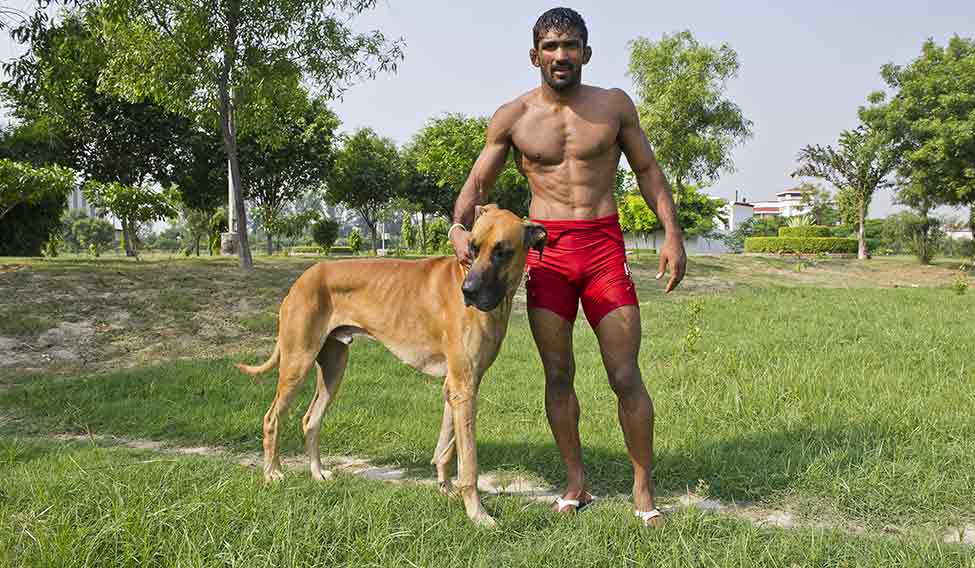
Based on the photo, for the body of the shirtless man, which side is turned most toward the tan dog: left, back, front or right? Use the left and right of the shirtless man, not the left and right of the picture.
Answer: right

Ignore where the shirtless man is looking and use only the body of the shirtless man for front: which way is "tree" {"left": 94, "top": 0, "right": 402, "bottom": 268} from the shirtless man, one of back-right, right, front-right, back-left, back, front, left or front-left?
back-right

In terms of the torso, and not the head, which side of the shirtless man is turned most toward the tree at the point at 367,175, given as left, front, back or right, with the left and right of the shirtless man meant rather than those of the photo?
back

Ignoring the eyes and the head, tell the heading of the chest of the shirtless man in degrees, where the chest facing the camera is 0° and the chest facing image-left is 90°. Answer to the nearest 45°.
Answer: approximately 0°

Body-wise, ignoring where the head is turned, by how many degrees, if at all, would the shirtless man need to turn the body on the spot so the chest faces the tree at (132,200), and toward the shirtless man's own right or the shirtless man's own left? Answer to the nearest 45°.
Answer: approximately 135° to the shirtless man's own right

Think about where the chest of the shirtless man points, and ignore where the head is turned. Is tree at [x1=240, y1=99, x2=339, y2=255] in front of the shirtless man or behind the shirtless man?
behind

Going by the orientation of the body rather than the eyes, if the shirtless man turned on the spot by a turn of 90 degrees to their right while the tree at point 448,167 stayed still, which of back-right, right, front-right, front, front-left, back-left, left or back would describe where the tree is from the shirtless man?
right

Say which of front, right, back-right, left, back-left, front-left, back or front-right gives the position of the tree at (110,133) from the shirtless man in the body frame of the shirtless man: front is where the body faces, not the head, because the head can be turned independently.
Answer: back-right

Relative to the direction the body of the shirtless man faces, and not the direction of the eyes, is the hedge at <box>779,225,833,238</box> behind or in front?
behind

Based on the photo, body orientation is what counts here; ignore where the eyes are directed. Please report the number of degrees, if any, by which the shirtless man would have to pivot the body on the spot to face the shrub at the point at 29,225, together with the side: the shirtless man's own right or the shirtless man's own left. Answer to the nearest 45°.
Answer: approximately 135° to the shirtless man's own right

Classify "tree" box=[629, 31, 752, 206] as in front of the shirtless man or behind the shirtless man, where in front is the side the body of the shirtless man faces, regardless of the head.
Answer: behind

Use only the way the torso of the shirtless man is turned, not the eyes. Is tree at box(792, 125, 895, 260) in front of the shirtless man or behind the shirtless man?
behind

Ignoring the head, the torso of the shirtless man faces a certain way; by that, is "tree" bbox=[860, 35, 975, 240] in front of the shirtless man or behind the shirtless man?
behind
